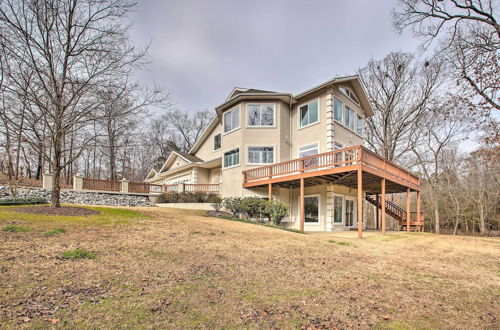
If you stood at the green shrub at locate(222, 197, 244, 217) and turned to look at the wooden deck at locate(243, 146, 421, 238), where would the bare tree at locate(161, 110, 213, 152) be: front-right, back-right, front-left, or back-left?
back-left
